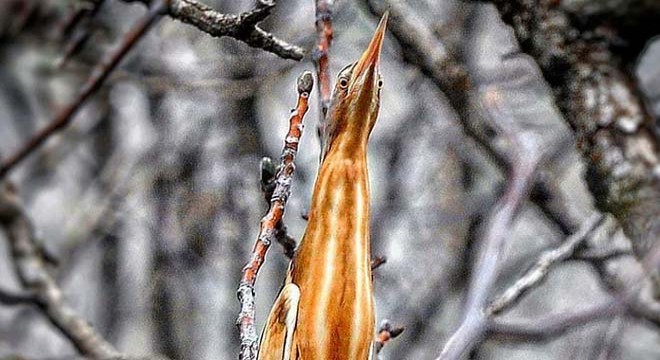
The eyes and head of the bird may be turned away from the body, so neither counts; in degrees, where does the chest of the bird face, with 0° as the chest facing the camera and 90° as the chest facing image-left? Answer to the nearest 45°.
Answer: approximately 315°

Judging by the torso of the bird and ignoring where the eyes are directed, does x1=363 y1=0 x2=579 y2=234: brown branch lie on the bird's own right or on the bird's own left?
on the bird's own left
